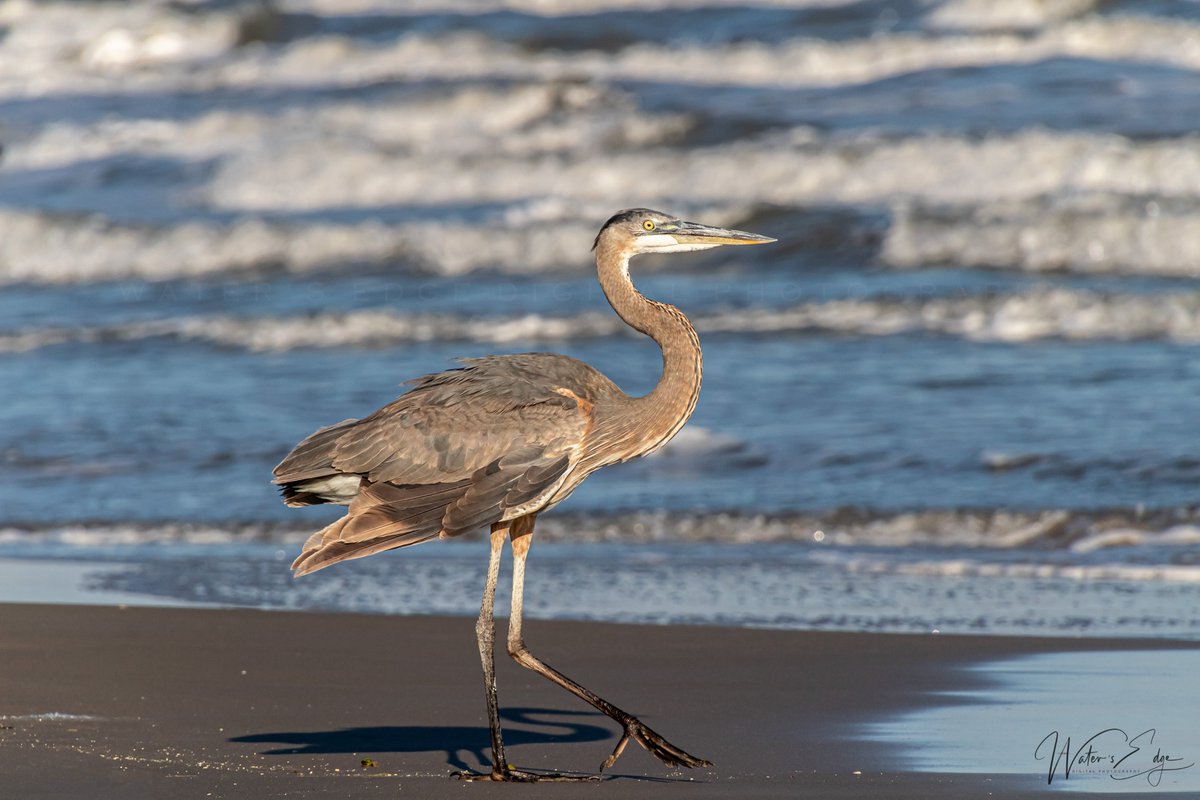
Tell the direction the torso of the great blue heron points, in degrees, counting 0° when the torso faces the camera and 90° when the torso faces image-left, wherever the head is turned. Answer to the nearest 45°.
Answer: approximately 270°
